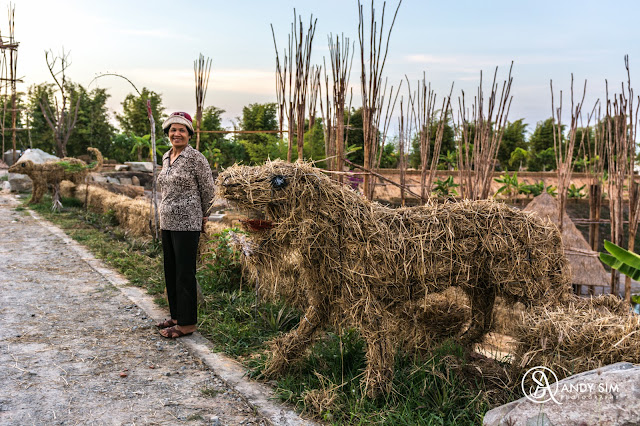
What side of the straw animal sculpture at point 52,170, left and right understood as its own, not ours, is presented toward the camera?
left

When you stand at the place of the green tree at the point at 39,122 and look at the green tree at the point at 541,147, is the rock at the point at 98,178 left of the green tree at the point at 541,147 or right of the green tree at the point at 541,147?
right

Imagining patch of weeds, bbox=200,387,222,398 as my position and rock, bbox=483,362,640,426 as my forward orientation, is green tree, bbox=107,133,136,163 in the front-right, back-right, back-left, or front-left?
back-left

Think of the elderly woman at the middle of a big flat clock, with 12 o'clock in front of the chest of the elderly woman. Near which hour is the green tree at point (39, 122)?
The green tree is roughly at 4 o'clock from the elderly woman.

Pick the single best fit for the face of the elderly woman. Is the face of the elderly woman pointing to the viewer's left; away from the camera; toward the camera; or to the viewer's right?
toward the camera

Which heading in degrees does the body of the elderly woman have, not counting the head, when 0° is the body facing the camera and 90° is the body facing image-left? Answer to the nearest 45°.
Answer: approximately 45°

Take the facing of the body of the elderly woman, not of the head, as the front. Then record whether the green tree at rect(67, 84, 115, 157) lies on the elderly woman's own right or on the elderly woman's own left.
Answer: on the elderly woman's own right

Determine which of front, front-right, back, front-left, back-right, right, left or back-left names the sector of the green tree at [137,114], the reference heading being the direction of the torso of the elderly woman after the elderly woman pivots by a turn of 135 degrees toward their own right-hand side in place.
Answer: front

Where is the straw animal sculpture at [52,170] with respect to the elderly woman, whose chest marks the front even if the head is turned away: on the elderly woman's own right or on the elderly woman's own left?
on the elderly woman's own right

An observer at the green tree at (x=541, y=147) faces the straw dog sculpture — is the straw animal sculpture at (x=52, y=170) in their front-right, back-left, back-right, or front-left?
front-right

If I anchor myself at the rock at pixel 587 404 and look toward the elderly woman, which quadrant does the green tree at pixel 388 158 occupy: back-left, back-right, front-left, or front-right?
front-right
